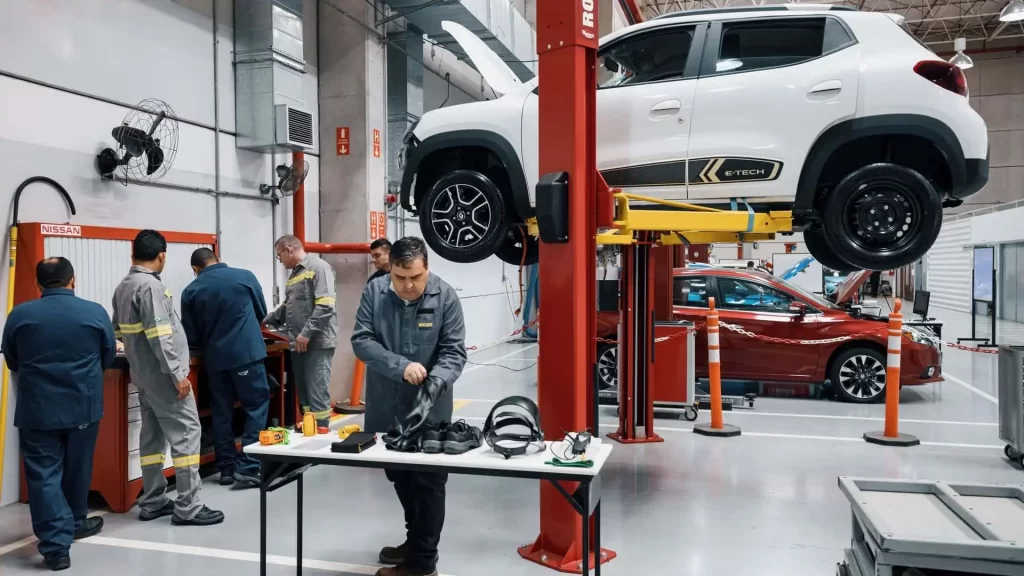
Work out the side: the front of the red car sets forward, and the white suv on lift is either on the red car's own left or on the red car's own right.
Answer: on the red car's own right

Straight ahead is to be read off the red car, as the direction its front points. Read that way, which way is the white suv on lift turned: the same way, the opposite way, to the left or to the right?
the opposite way

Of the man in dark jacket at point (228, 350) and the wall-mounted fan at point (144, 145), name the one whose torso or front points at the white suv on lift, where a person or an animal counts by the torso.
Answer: the wall-mounted fan

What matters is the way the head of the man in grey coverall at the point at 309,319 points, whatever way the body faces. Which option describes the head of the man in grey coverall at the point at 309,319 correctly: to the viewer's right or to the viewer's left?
to the viewer's left

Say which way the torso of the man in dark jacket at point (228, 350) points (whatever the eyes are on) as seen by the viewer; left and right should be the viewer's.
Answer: facing away from the viewer

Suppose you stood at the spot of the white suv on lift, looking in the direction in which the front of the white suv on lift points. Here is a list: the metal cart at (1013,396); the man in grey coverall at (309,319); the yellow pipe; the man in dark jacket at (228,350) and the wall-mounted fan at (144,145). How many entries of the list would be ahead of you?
4

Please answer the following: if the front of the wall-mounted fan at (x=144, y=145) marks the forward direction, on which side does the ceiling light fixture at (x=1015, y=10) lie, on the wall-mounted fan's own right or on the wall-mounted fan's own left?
on the wall-mounted fan's own left

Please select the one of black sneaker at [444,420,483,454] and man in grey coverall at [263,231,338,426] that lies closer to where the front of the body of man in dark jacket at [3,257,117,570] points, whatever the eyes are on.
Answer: the man in grey coverall

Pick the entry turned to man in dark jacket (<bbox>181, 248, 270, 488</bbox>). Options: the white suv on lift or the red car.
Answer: the white suv on lift

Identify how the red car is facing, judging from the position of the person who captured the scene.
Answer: facing to the right of the viewer

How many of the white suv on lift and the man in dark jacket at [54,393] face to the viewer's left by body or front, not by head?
1

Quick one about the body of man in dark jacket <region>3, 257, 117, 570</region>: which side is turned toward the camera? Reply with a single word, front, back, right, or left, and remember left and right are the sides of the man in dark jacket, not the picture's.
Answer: back

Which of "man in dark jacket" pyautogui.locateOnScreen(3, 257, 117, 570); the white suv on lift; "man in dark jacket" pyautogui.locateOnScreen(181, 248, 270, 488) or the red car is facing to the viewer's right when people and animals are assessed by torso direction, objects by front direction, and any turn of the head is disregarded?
the red car

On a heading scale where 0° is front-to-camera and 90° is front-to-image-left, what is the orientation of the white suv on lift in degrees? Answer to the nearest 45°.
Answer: approximately 90°
